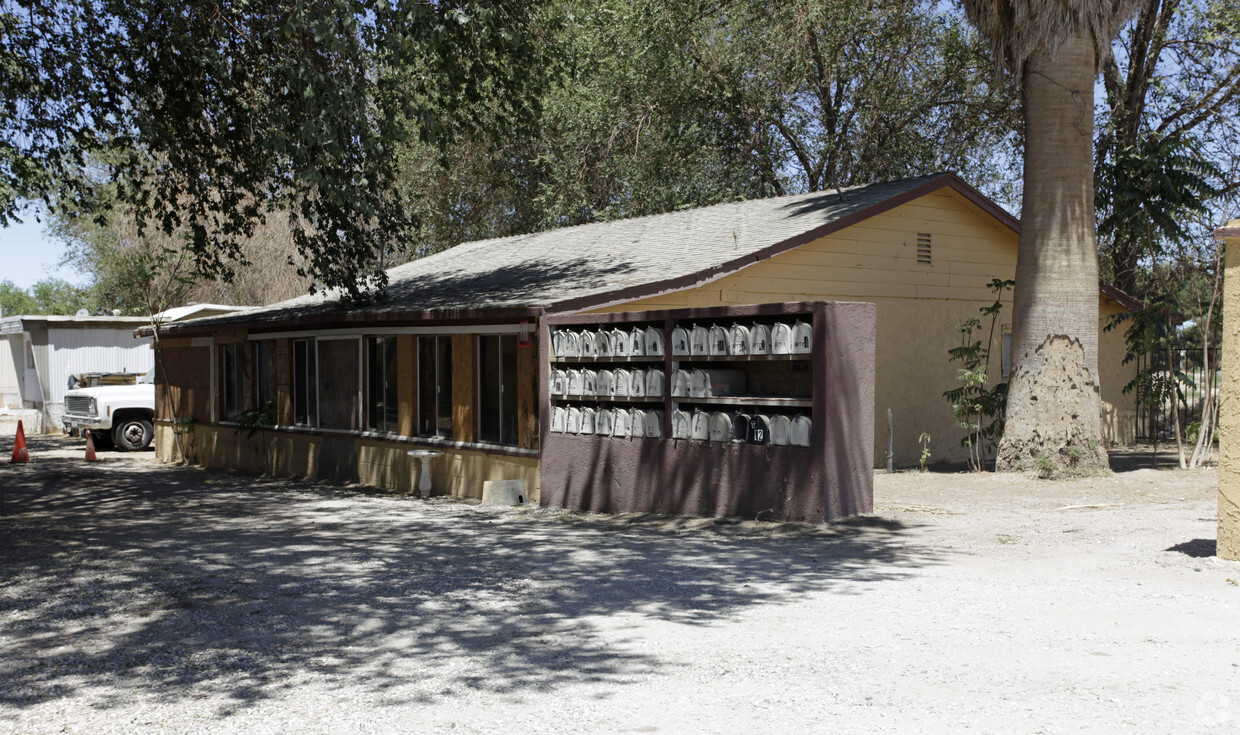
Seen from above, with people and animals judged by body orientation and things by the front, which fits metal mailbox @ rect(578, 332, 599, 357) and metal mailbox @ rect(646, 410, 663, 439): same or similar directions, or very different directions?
same or similar directions

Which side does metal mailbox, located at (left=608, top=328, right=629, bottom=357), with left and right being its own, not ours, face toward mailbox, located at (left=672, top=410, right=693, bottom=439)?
left

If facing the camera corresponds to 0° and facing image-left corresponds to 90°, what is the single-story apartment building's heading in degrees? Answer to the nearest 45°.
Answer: approximately 45°

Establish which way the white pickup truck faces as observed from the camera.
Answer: facing the viewer and to the left of the viewer

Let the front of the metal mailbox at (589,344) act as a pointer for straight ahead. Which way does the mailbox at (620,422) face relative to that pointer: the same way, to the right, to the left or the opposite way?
the same way

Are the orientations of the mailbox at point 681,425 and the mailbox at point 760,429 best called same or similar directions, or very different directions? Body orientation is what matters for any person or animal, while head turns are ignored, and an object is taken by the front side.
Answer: same or similar directions

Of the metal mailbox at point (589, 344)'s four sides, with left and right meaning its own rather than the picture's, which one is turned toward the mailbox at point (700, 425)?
left

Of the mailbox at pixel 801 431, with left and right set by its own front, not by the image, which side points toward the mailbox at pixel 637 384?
right

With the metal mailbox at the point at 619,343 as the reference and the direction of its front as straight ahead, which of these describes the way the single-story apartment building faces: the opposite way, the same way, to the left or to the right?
the same way

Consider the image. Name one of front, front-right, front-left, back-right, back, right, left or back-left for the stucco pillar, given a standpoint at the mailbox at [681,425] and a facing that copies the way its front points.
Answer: left

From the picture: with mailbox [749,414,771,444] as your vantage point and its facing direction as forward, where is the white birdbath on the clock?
The white birdbath is roughly at 3 o'clock from the mailbox.

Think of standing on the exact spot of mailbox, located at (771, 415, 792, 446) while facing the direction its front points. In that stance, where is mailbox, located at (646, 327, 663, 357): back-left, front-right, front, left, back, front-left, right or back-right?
right

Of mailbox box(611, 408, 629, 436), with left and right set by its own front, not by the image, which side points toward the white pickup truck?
right

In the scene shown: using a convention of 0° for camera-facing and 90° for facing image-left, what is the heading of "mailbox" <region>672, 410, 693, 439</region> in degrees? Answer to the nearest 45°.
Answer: approximately 45°
